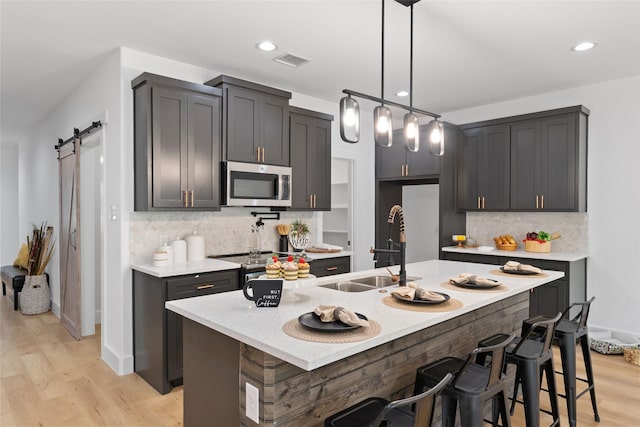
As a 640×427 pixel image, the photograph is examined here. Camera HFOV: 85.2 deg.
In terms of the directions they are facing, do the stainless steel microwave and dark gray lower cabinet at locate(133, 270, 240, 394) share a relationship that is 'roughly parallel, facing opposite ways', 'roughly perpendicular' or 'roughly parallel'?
roughly parallel

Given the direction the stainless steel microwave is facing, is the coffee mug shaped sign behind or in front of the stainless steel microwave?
in front

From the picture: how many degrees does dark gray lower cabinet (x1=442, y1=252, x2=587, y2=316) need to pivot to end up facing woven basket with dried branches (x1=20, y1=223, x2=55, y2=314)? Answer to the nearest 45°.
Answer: approximately 45° to its right

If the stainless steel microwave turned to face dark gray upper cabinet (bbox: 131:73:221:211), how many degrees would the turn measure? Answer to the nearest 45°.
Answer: approximately 90° to its right

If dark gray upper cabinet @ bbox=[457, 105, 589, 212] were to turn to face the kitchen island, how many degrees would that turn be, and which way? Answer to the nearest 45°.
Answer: approximately 45° to its left

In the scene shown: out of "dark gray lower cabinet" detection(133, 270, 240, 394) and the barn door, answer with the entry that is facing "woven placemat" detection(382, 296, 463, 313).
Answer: the dark gray lower cabinet

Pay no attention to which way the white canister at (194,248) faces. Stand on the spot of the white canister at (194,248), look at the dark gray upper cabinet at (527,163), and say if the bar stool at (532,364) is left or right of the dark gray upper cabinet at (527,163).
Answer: right

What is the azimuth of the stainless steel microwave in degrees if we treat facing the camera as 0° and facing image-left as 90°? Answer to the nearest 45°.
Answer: approximately 315°

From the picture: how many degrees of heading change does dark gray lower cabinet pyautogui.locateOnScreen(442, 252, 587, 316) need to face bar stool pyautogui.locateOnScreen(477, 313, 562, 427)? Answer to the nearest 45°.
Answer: approximately 45° to its left

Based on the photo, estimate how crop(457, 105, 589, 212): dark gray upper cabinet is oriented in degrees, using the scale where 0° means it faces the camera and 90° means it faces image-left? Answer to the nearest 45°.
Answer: approximately 45°
